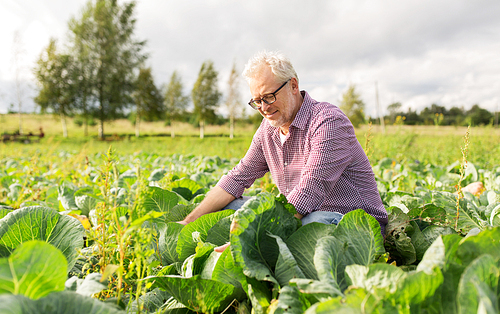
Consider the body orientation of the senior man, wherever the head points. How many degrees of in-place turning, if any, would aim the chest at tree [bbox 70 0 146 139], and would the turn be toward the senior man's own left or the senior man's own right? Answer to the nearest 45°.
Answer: approximately 90° to the senior man's own right

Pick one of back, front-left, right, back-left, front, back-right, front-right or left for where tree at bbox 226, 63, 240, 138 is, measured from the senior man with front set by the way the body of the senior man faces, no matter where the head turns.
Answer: back-right

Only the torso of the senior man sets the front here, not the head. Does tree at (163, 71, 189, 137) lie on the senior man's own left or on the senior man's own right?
on the senior man's own right

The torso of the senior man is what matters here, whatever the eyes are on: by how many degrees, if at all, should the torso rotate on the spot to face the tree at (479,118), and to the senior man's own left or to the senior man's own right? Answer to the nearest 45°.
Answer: approximately 180°

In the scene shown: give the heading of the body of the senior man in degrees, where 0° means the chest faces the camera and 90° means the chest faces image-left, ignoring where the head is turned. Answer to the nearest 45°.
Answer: approximately 45°

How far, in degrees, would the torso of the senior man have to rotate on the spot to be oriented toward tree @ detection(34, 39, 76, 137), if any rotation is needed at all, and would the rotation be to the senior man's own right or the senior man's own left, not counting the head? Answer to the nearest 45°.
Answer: approximately 90° to the senior man's own right

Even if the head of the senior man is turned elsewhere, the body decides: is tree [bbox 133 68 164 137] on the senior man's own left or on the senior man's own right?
on the senior man's own right
